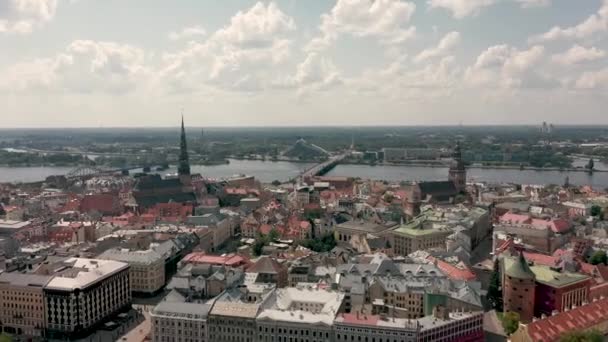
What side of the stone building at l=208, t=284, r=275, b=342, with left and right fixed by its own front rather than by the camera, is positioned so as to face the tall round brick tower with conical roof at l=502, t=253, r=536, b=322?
left

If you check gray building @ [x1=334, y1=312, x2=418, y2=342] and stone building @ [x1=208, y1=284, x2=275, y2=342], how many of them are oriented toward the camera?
2

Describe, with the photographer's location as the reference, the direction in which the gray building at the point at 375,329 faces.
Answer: facing the viewer

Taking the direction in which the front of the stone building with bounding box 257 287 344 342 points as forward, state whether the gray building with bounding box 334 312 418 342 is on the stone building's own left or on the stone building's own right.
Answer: on the stone building's own left

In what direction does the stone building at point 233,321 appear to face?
toward the camera

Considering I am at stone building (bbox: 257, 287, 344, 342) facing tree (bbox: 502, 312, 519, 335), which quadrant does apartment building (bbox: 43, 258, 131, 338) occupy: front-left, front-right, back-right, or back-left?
back-left

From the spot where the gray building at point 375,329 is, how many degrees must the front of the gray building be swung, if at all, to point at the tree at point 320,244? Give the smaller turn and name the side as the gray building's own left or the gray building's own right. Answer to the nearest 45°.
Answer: approximately 180°

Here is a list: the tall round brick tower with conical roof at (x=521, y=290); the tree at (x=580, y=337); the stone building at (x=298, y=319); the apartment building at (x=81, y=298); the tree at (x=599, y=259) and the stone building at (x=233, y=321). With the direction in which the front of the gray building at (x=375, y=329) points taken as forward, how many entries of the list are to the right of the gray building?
3

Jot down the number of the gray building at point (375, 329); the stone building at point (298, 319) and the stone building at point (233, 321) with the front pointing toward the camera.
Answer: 3

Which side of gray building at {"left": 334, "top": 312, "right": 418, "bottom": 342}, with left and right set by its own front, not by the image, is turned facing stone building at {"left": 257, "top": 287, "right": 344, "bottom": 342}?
right
